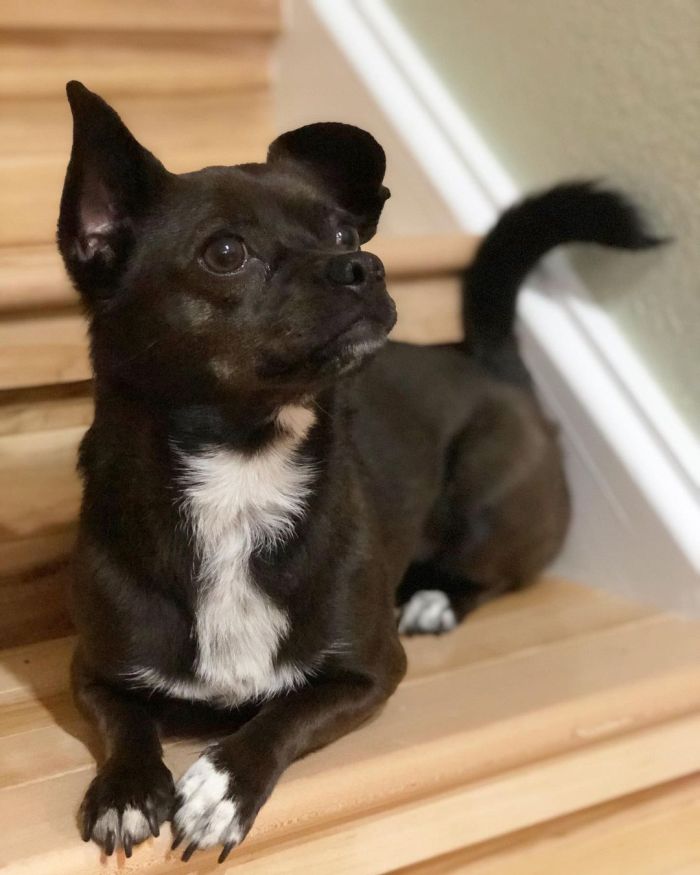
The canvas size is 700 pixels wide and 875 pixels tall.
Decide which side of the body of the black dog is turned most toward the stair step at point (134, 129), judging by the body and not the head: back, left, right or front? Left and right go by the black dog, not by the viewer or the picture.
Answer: right

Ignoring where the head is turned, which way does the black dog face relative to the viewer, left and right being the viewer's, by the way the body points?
facing the viewer and to the left of the viewer

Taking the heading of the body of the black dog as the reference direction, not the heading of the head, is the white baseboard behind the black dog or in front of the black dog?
behind

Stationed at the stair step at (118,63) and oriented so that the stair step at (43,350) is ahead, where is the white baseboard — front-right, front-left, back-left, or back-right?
front-left
